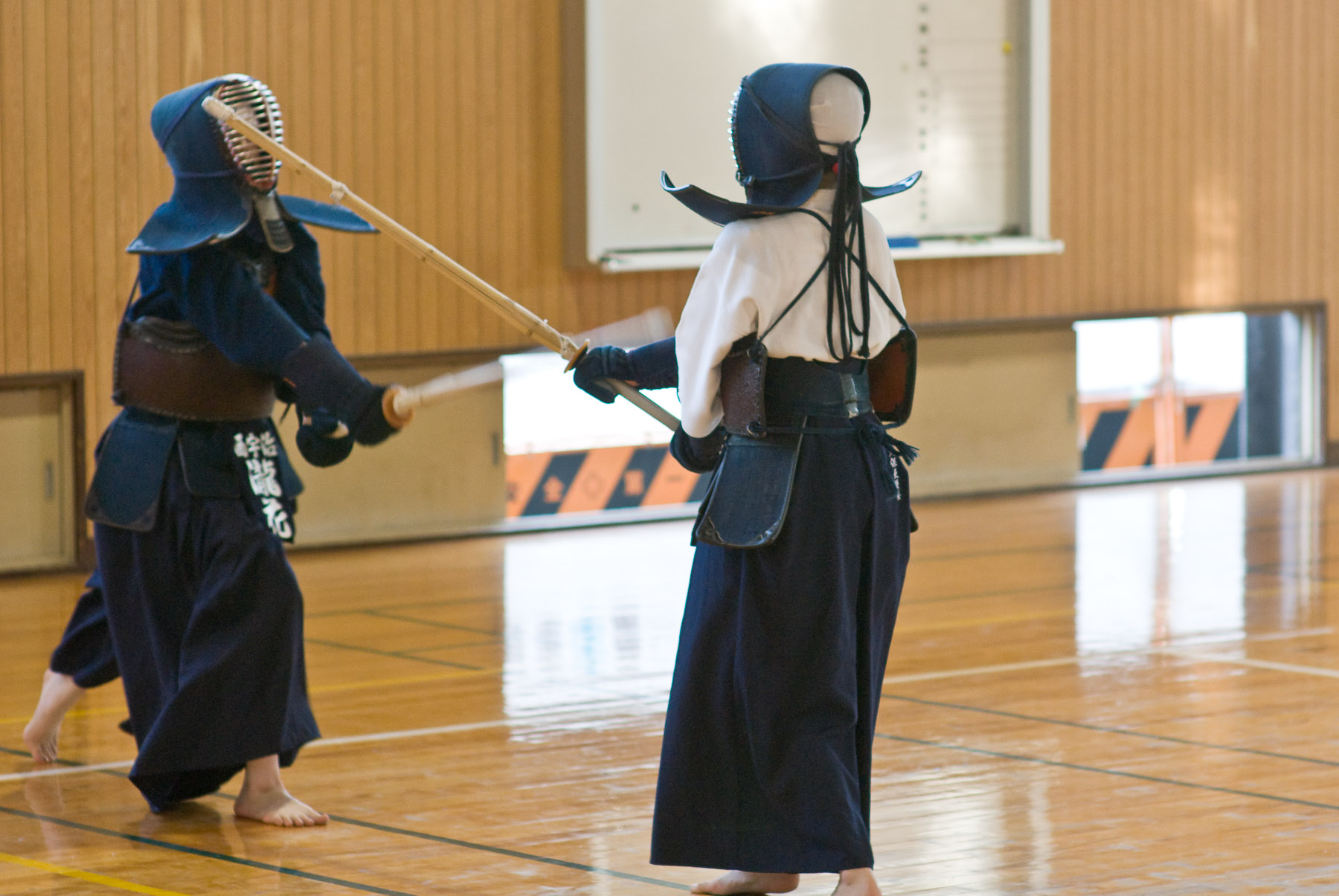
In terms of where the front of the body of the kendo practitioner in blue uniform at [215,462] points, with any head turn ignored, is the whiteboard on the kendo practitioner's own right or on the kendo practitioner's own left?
on the kendo practitioner's own left

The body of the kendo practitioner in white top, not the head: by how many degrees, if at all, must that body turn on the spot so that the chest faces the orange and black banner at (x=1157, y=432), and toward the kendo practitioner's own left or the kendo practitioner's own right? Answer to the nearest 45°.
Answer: approximately 45° to the kendo practitioner's own right

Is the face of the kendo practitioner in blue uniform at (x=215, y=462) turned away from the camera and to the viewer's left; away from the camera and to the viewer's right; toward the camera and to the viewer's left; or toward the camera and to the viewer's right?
toward the camera and to the viewer's right

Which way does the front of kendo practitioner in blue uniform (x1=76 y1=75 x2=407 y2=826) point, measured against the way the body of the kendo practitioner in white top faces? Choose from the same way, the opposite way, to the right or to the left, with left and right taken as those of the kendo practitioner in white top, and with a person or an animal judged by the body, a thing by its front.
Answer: the opposite way

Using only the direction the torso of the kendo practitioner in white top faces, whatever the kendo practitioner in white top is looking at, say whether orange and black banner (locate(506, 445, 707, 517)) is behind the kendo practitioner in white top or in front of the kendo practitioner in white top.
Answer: in front

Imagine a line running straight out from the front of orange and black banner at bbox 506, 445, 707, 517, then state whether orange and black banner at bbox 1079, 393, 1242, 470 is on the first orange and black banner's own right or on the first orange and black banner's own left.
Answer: on the first orange and black banner's own left

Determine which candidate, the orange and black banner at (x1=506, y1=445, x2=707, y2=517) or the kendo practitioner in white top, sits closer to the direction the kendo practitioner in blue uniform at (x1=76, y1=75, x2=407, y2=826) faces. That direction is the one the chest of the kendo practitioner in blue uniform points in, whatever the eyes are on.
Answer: the kendo practitioner in white top

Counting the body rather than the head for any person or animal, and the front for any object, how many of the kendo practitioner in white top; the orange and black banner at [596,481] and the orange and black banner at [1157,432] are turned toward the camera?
2

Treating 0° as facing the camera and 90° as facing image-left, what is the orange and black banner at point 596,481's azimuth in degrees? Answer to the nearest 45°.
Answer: approximately 0°

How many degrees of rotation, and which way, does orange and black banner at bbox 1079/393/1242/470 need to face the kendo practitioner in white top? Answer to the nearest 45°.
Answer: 0° — it already faces them

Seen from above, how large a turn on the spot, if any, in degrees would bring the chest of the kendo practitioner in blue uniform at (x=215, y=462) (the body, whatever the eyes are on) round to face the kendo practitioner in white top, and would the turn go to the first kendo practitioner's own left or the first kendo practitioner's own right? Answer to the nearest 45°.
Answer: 0° — they already face them

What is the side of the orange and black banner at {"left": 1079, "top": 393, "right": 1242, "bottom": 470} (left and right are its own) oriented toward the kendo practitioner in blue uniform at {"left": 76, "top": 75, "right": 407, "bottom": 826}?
front
